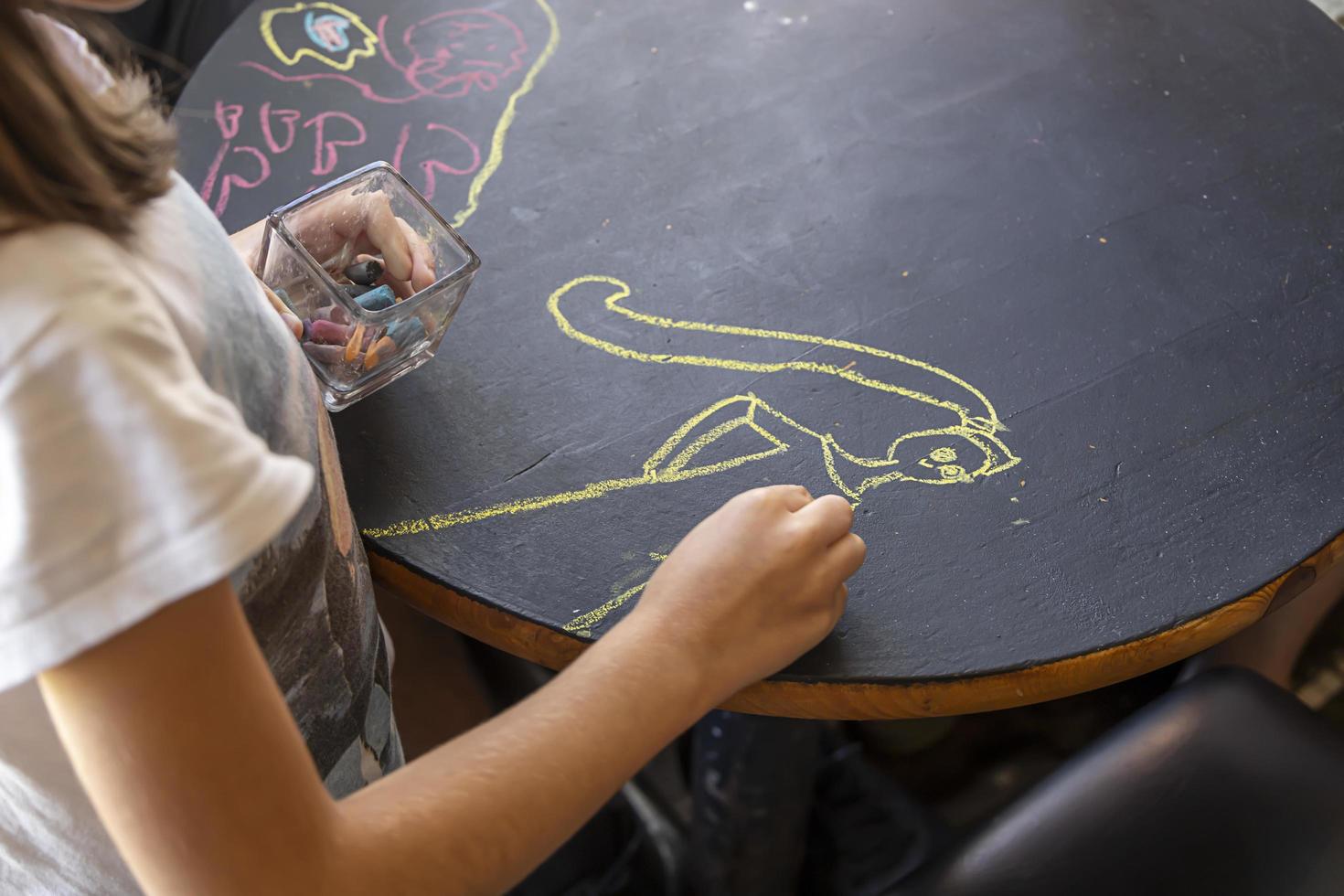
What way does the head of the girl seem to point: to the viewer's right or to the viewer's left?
to the viewer's right

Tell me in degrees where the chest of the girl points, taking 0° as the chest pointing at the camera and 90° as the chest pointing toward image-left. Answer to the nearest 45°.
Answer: approximately 270°
